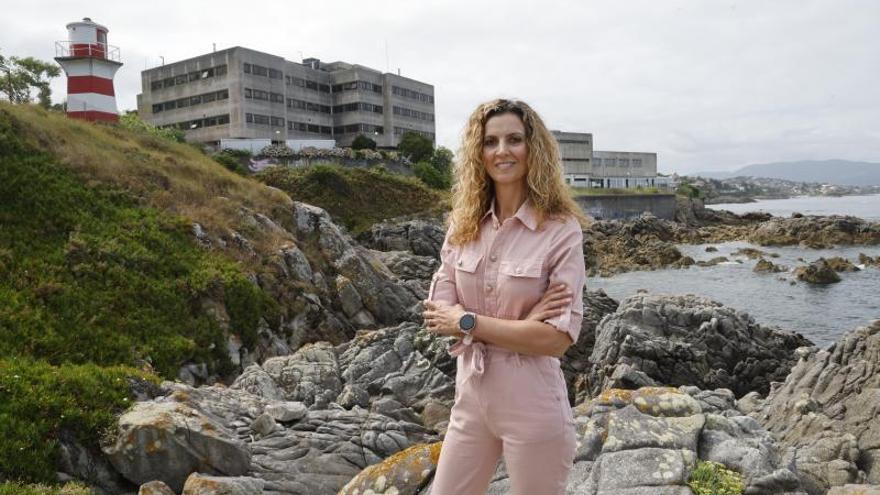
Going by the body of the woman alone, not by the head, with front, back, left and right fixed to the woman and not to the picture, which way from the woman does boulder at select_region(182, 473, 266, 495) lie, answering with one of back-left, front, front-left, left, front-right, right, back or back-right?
right

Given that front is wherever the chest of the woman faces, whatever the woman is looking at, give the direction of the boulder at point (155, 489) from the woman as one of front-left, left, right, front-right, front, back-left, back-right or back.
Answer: right

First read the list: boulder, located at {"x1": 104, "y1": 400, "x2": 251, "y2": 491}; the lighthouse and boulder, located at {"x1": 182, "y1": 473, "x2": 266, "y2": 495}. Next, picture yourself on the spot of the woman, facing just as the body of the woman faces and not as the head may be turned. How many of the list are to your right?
3

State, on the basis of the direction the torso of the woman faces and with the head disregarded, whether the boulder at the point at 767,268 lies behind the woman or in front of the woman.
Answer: behind

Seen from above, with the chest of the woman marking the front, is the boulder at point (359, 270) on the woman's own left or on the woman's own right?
on the woman's own right

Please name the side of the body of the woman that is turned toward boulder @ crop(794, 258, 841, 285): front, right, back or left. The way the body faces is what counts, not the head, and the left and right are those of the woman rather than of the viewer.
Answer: back

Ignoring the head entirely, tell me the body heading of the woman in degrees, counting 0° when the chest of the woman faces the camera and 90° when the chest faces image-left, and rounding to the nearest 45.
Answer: approximately 45°

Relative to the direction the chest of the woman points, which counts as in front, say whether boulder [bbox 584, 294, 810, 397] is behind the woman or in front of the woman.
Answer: behind

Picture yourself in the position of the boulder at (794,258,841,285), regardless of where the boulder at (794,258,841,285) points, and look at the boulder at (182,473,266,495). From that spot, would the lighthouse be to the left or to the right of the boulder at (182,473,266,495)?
right

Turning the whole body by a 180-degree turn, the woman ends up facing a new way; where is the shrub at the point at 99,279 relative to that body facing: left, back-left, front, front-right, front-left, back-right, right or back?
left
